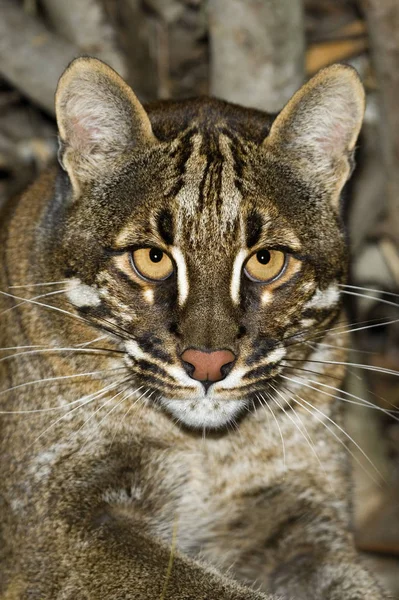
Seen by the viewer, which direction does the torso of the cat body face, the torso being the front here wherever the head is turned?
toward the camera
